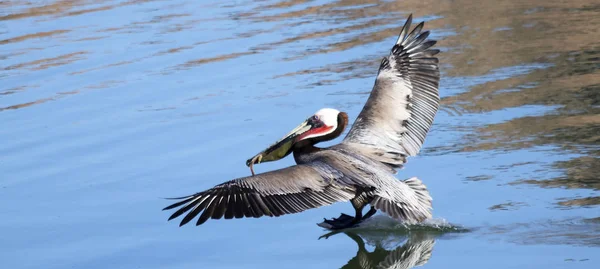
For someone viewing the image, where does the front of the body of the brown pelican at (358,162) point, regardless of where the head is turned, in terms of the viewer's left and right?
facing away from the viewer and to the left of the viewer
